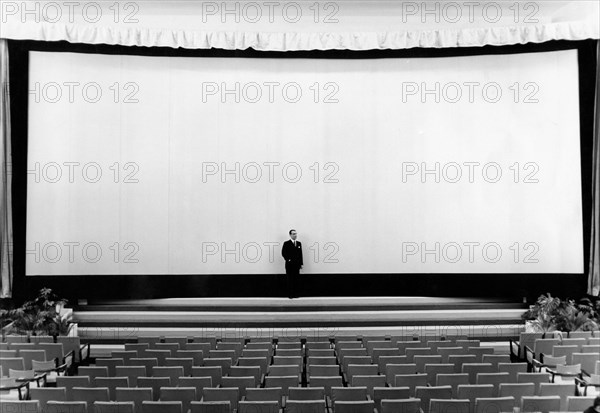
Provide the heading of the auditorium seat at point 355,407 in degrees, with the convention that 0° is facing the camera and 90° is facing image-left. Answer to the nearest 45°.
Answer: approximately 180°

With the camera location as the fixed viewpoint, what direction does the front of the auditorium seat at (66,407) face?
facing away from the viewer

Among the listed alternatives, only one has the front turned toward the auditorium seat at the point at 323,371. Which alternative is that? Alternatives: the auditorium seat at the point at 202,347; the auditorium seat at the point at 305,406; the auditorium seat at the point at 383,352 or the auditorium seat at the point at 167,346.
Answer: the auditorium seat at the point at 305,406

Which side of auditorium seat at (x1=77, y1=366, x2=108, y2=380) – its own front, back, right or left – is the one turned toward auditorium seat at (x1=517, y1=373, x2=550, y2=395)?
right

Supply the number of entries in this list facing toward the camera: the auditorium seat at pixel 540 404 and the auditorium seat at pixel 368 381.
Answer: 0

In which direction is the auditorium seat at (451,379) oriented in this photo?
away from the camera

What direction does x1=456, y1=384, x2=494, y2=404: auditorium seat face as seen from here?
away from the camera

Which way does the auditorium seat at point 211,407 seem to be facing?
away from the camera

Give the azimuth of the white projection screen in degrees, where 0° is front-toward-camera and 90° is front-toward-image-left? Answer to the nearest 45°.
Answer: approximately 0°

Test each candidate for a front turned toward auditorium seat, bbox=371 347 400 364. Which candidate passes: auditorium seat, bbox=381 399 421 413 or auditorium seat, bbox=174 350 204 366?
auditorium seat, bbox=381 399 421 413

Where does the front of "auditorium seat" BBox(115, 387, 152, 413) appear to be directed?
away from the camera

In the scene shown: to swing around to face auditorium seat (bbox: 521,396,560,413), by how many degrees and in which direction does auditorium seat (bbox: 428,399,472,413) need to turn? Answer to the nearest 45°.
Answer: approximately 90° to its right

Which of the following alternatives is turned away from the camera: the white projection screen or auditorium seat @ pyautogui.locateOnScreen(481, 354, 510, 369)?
the auditorium seat

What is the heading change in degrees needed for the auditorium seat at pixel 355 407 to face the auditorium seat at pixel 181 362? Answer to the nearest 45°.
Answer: approximately 45° to its left

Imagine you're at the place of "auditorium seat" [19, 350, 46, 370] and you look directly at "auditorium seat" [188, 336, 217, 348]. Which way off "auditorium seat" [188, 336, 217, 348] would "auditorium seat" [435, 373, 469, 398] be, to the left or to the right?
right

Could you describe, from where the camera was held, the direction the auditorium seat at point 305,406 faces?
facing away from the viewer

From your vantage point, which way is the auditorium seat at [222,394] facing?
away from the camera

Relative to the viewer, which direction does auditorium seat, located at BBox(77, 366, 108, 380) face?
away from the camera
